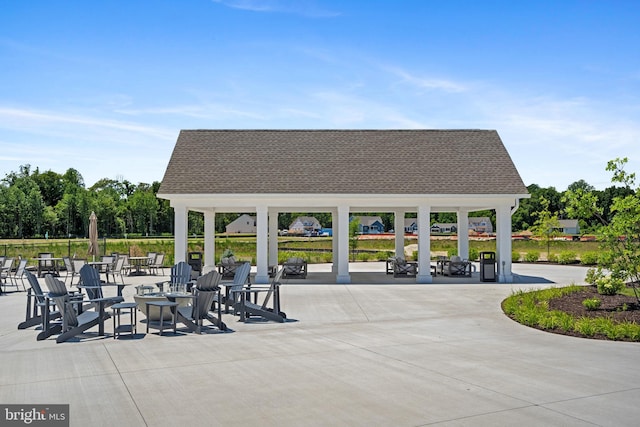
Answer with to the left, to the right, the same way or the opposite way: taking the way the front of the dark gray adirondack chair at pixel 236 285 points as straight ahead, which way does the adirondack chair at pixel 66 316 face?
the opposite way

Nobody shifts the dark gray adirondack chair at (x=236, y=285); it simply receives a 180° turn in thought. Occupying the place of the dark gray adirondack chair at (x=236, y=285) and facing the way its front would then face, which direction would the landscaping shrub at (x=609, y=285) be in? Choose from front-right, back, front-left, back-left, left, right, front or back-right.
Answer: front-right

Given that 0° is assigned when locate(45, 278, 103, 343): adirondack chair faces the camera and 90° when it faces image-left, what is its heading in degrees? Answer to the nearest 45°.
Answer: approximately 225°

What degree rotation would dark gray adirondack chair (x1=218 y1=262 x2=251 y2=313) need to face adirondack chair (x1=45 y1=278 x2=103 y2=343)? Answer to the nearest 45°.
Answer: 0° — it already faces it

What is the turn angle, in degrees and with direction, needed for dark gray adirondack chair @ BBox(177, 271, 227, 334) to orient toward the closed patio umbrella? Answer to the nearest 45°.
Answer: approximately 45° to its right

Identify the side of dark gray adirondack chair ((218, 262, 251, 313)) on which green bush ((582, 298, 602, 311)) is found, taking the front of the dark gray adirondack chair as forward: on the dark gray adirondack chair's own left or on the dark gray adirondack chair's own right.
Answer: on the dark gray adirondack chair's own left

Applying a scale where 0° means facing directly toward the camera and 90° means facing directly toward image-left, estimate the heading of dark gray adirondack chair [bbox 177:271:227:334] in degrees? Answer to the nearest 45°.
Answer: approximately 135°
